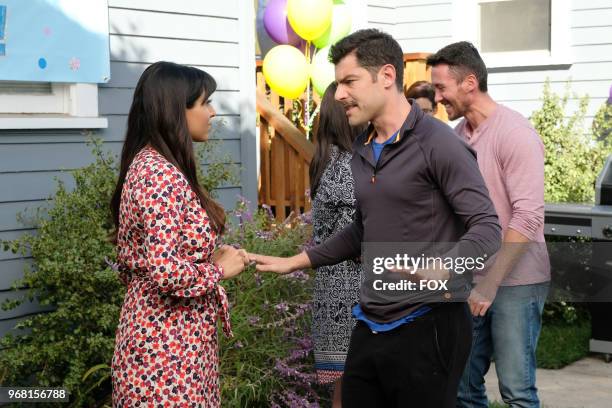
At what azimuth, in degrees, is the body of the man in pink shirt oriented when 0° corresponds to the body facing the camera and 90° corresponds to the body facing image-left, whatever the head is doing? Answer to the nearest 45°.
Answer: approximately 90°

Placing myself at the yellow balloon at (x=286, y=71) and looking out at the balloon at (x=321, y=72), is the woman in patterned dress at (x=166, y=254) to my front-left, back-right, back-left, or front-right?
back-right

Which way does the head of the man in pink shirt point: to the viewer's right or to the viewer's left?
to the viewer's left

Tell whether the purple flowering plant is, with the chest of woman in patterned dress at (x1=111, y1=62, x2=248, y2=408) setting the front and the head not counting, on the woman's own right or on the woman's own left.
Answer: on the woman's own left

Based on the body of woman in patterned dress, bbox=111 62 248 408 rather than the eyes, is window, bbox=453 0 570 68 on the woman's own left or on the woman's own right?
on the woman's own left

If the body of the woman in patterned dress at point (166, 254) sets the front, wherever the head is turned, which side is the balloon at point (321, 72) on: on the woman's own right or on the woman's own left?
on the woman's own left

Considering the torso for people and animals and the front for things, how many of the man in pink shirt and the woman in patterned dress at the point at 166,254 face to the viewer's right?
1

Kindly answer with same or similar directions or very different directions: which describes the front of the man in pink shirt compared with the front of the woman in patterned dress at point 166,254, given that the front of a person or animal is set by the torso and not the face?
very different directions

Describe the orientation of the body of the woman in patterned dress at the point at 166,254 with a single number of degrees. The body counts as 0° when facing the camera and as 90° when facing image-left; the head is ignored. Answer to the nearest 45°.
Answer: approximately 270°
